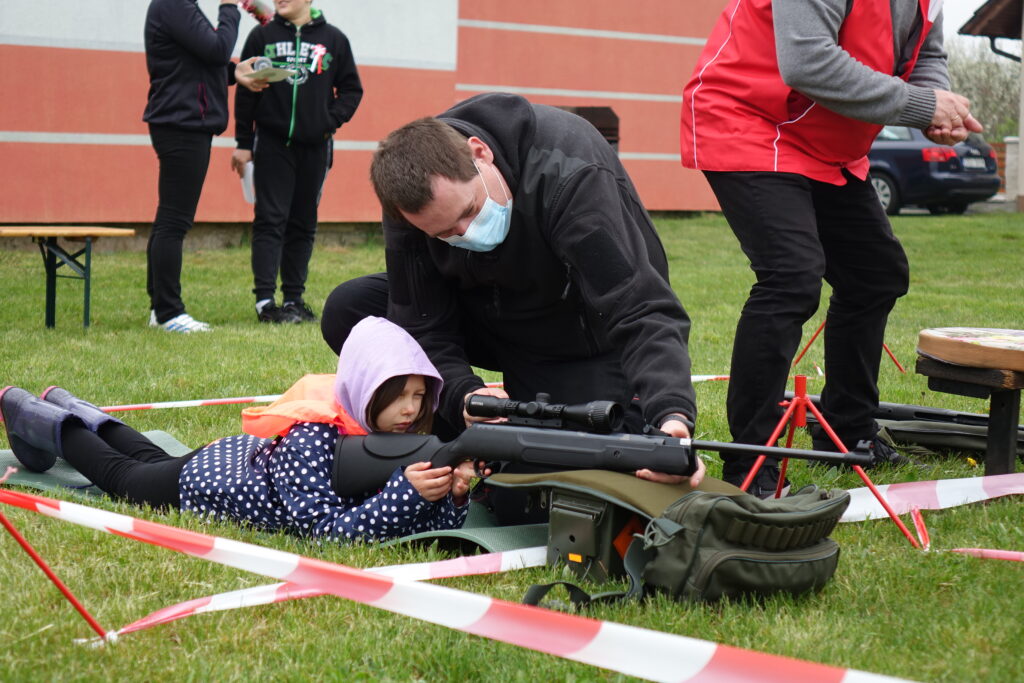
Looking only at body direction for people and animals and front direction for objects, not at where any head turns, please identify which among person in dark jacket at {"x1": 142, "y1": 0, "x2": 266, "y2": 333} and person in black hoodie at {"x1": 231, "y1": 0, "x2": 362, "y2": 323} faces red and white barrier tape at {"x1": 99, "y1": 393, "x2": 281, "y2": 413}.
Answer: the person in black hoodie

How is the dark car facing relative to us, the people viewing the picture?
facing away from the viewer and to the left of the viewer

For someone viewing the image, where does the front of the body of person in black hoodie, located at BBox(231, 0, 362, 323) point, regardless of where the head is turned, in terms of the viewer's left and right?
facing the viewer

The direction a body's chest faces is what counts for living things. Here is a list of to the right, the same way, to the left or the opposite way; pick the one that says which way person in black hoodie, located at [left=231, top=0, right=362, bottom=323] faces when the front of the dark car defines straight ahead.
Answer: the opposite way

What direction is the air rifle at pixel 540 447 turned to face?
to the viewer's right

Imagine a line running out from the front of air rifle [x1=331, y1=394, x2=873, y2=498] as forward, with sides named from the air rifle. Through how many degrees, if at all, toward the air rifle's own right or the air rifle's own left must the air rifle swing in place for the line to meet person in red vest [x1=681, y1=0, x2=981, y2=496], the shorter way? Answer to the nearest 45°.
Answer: approximately 45° to the air rifle's own left

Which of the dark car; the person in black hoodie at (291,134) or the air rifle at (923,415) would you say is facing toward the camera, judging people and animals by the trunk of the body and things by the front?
the person in black hoodie

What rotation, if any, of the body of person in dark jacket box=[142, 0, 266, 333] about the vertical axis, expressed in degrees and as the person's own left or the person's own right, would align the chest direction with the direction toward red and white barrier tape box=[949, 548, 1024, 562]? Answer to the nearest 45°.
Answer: approximately 90° to the person's own right

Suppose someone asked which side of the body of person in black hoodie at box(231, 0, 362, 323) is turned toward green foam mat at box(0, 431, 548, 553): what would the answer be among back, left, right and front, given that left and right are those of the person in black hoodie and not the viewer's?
front
